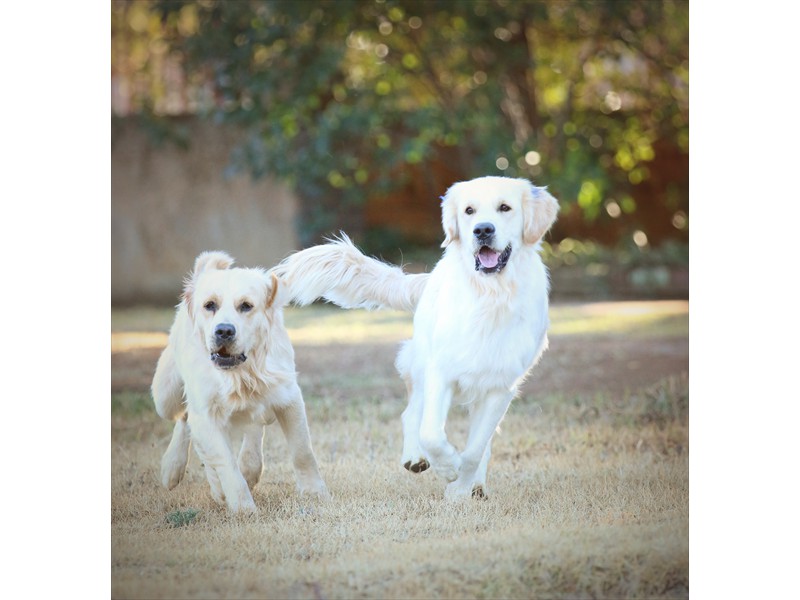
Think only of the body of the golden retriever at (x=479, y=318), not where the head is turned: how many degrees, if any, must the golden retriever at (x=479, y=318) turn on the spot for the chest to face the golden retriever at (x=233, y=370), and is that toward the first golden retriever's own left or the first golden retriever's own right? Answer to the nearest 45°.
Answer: approximately 90° to the first golden retriever's own right

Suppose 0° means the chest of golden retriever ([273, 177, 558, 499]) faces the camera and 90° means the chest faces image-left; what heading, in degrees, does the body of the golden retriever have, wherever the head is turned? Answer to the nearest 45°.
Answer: approximately 0°
